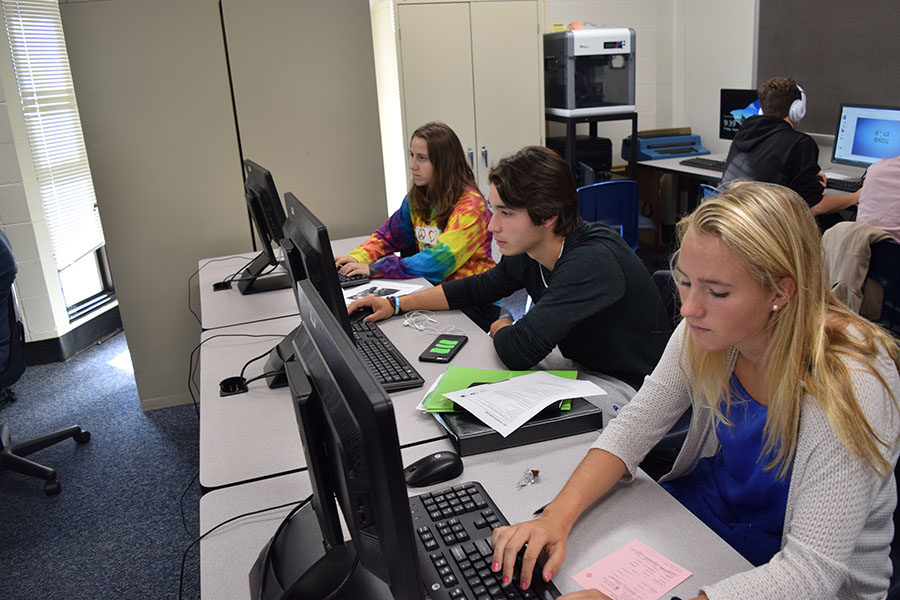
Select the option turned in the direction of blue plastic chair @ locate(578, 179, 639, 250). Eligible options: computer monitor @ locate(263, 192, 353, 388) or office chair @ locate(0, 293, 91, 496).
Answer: the computer monitor

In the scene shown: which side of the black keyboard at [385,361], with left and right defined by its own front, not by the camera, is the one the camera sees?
right

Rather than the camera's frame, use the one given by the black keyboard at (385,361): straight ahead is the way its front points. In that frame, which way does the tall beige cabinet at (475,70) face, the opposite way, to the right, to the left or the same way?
to the right

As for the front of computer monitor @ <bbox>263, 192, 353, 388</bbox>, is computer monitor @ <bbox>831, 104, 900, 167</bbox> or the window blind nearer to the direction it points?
the computer monitor

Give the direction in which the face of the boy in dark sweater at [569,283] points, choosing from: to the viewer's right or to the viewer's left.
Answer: to the viewer's left

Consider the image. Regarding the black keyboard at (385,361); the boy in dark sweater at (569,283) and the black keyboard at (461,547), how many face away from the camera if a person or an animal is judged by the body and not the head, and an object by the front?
0

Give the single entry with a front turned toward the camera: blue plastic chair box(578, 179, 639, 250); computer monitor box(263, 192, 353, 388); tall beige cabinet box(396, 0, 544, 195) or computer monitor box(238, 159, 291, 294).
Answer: the tall beige cabinet

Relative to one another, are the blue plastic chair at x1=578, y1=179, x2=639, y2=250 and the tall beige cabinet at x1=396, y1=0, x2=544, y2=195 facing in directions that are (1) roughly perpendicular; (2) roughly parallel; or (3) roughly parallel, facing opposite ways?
roughly parallel, facing opposite ways

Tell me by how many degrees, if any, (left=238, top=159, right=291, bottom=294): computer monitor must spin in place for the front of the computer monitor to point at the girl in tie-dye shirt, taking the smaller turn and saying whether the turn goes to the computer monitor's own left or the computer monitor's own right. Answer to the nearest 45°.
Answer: approximately 45° to the computer monitor's own right

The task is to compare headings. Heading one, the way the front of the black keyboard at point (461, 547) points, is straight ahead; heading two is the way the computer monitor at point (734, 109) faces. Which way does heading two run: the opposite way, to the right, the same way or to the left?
to the right

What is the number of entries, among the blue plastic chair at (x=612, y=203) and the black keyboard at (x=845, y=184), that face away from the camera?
1

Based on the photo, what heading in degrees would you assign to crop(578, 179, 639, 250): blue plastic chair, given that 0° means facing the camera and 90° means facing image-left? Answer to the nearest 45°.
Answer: approximately 180°

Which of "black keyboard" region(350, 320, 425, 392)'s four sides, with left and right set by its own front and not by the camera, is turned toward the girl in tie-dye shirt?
left

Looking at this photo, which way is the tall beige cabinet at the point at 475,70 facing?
toward the camera

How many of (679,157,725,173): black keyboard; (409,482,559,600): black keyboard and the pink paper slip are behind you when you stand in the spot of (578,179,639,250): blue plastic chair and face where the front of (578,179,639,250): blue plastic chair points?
2

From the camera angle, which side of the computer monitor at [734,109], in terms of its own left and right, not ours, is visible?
front

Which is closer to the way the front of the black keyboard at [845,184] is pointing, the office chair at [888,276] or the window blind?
the office chair
